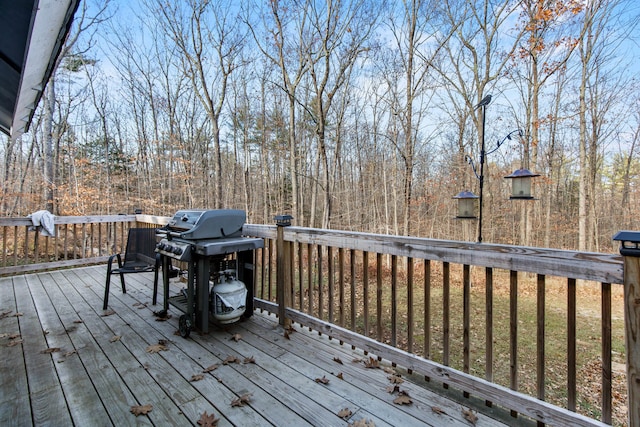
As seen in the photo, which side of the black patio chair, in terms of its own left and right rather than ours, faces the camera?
front

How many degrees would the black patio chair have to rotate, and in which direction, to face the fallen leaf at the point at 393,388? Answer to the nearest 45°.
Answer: approximately 45° to its left

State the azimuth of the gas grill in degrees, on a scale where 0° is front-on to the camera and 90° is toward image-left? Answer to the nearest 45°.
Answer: approximately 45°

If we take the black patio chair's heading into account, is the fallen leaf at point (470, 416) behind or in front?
in front

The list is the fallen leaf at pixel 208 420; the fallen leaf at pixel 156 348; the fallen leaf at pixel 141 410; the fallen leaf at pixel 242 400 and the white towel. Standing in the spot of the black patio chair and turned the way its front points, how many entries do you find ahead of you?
4

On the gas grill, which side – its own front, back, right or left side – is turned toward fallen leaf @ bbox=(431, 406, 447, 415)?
left

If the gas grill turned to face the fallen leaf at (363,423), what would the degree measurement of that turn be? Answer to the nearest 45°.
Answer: approximately 90° to its left

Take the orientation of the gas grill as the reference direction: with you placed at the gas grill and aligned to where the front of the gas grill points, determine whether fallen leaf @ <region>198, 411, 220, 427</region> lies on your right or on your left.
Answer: on your left

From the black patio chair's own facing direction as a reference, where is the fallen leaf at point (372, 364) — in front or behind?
in front

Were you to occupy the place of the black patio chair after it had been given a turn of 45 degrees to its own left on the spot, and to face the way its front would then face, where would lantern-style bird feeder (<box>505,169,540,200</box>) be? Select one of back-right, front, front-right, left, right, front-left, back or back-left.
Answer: front

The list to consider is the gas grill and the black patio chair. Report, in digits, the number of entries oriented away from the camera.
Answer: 0
